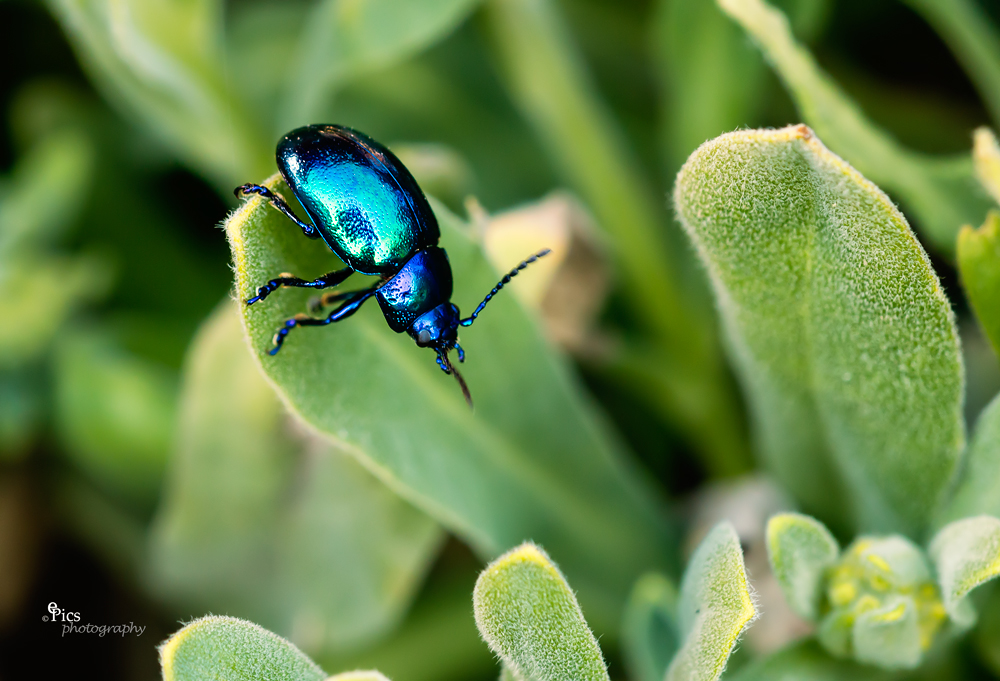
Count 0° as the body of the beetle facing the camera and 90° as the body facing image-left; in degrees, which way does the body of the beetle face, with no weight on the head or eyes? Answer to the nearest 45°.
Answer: approximately 315°

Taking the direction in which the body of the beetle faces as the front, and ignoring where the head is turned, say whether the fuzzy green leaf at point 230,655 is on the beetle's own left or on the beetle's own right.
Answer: on the beetle's own right

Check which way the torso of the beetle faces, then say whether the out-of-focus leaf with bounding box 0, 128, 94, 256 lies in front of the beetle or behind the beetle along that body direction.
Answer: behind

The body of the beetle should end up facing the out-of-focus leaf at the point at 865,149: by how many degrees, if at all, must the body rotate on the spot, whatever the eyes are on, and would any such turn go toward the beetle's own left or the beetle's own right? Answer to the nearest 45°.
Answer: approximately 45° to the beetle's own left
